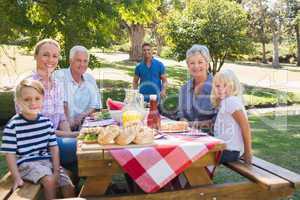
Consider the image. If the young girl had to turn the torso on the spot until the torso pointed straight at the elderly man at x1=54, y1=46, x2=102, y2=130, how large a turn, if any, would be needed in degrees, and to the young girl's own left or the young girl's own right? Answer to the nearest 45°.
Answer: approximately 45° to the young girl's own right

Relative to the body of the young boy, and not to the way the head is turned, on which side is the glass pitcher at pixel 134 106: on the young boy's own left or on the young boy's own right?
on the young boy's own left

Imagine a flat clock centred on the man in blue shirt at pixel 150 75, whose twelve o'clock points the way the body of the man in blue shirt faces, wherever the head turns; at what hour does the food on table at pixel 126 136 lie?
The food on table is roughly at 12 o'clock from the man in blue shirt.
